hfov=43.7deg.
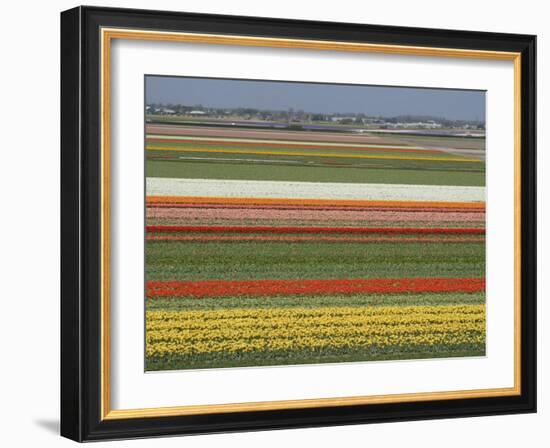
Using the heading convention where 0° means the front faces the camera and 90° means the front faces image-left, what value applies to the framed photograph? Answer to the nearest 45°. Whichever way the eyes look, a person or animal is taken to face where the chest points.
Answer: approximately 315°
